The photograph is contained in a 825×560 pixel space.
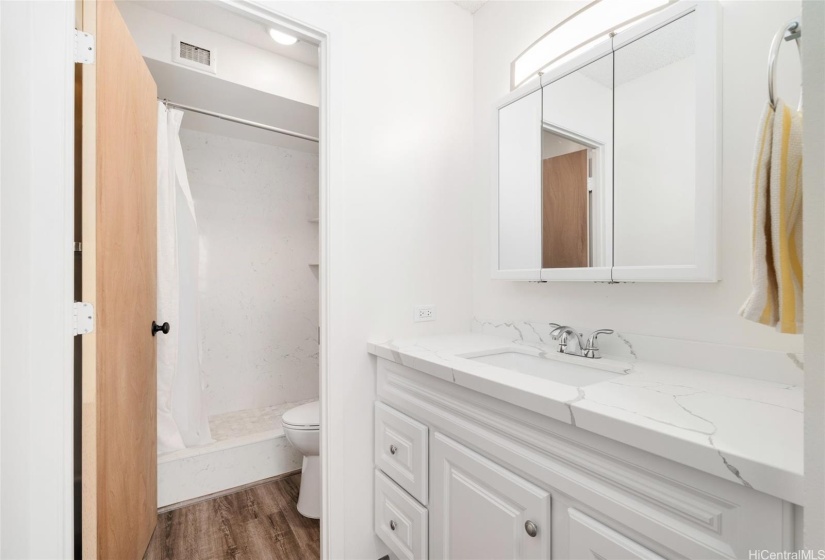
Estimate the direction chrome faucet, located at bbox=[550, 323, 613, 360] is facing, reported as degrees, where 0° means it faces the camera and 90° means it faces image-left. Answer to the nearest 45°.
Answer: approximately 45°

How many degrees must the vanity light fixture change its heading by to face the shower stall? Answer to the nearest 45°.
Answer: approximately 45° to its right

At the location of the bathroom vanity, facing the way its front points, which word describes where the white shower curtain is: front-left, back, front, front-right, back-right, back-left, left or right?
front-right

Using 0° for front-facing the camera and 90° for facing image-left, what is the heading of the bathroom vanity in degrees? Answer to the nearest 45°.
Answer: approximately 45°

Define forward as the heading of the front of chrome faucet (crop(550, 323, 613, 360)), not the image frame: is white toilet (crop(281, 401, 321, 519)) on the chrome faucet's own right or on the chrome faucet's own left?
on the chrome faucet's own right

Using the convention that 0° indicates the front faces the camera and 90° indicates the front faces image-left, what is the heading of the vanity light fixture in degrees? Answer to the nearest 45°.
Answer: approximately 45°

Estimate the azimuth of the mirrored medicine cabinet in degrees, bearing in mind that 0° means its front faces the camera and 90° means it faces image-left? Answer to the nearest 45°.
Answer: approximately 45°

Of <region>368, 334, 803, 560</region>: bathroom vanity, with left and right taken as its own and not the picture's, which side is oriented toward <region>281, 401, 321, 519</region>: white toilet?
right

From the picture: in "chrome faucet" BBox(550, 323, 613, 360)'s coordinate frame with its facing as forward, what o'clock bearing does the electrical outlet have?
The electrical outlet is roughly at 2 o'clock from the chrome faucet.
